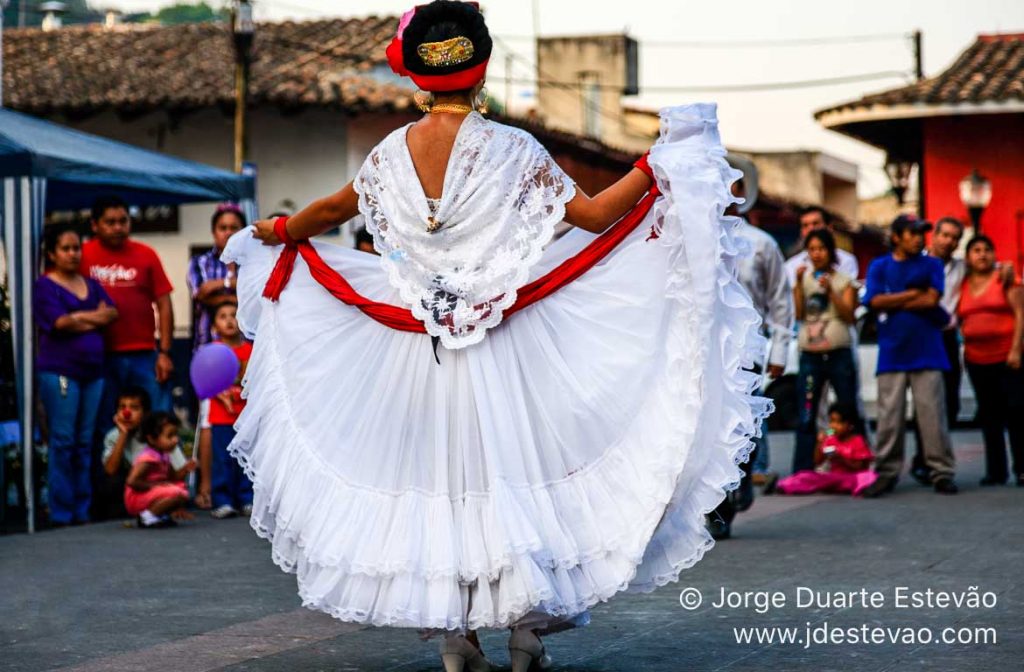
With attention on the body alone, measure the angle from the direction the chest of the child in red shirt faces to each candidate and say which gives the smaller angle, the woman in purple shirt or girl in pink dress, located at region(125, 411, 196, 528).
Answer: the girl in pink dress

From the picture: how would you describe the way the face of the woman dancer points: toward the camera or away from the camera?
away from the camera

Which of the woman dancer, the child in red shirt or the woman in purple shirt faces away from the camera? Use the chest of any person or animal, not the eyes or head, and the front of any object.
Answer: the woman dancer

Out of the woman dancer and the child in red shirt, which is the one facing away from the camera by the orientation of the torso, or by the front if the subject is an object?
the woman dancer

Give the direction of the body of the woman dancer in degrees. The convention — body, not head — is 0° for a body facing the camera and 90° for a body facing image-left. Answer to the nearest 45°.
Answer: approximately 180°
